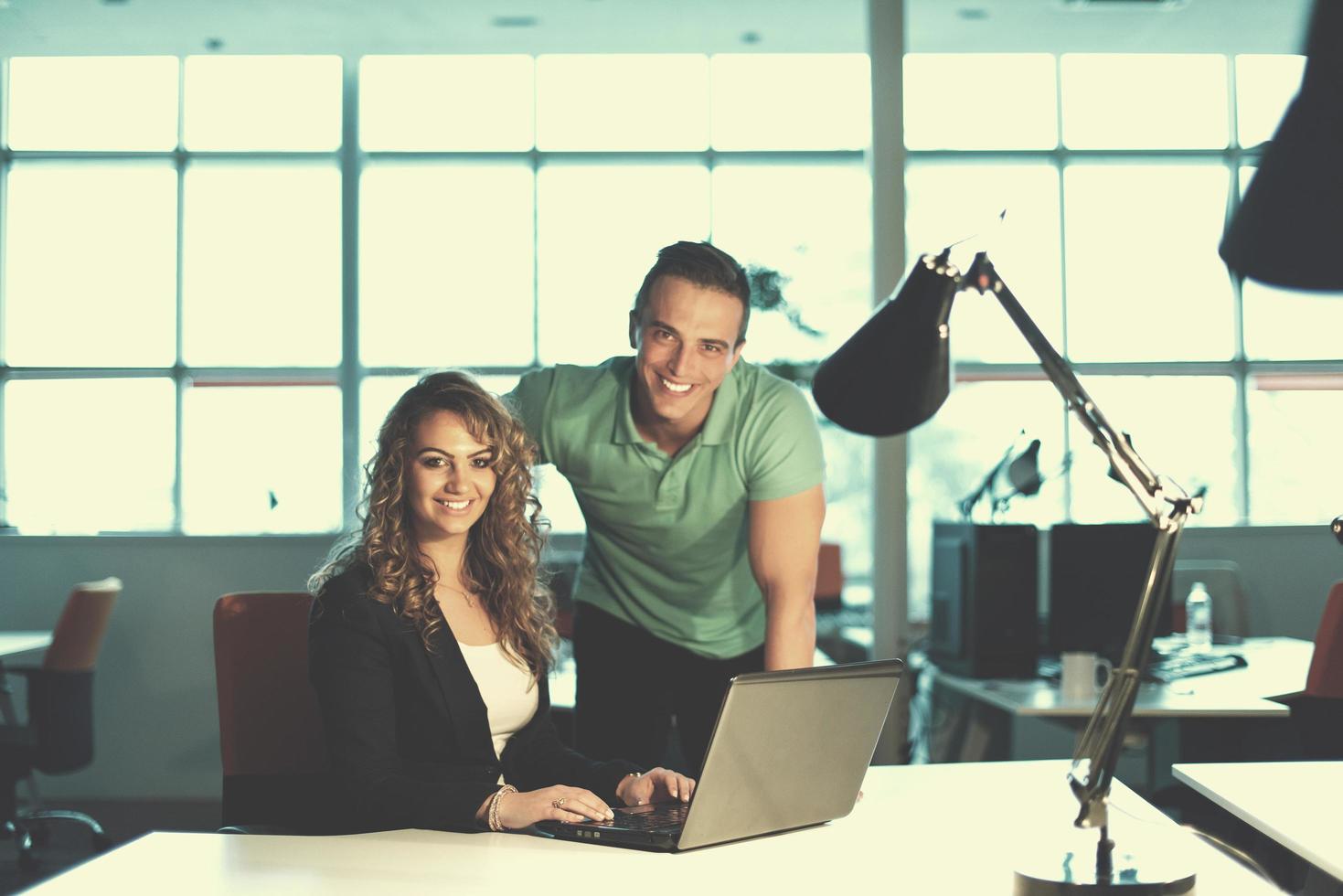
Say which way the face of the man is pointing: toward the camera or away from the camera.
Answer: toward the camera

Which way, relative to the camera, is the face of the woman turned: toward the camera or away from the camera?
toward the camera

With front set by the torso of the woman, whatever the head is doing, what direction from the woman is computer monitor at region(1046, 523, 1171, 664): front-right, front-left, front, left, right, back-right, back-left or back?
left

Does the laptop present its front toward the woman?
yes

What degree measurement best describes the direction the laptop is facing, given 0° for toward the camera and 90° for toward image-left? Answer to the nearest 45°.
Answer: approximately 135°

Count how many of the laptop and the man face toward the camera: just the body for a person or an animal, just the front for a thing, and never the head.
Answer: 1

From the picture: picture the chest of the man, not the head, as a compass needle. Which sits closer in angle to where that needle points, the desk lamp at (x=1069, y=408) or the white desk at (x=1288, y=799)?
the desk lamp

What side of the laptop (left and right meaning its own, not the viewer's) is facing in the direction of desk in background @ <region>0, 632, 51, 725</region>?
front

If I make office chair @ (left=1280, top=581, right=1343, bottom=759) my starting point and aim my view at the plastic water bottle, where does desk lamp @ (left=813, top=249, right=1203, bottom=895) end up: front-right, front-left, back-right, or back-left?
back-left

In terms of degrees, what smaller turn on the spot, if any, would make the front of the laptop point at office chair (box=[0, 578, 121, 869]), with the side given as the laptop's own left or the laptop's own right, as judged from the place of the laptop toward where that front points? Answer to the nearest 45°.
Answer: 0° — it already faces it

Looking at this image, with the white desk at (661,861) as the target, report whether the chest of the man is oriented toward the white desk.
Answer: yes

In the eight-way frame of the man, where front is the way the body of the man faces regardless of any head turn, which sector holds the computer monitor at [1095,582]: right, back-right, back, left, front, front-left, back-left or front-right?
back-left

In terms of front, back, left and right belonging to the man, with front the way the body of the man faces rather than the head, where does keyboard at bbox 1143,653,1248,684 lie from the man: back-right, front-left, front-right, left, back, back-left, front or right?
back-left

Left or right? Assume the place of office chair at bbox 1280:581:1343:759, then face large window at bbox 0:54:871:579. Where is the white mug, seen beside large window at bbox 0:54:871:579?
left

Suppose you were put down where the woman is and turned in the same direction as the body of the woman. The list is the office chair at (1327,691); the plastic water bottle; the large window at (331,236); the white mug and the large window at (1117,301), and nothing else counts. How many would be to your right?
0

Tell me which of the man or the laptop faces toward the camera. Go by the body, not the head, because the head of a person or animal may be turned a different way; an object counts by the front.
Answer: the man

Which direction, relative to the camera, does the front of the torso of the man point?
toward the camera

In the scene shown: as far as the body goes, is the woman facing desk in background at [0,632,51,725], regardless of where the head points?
no

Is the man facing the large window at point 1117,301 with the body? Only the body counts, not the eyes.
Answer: no

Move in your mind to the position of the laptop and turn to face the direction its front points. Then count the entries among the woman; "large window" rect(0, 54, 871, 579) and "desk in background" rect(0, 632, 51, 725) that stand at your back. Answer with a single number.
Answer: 0
